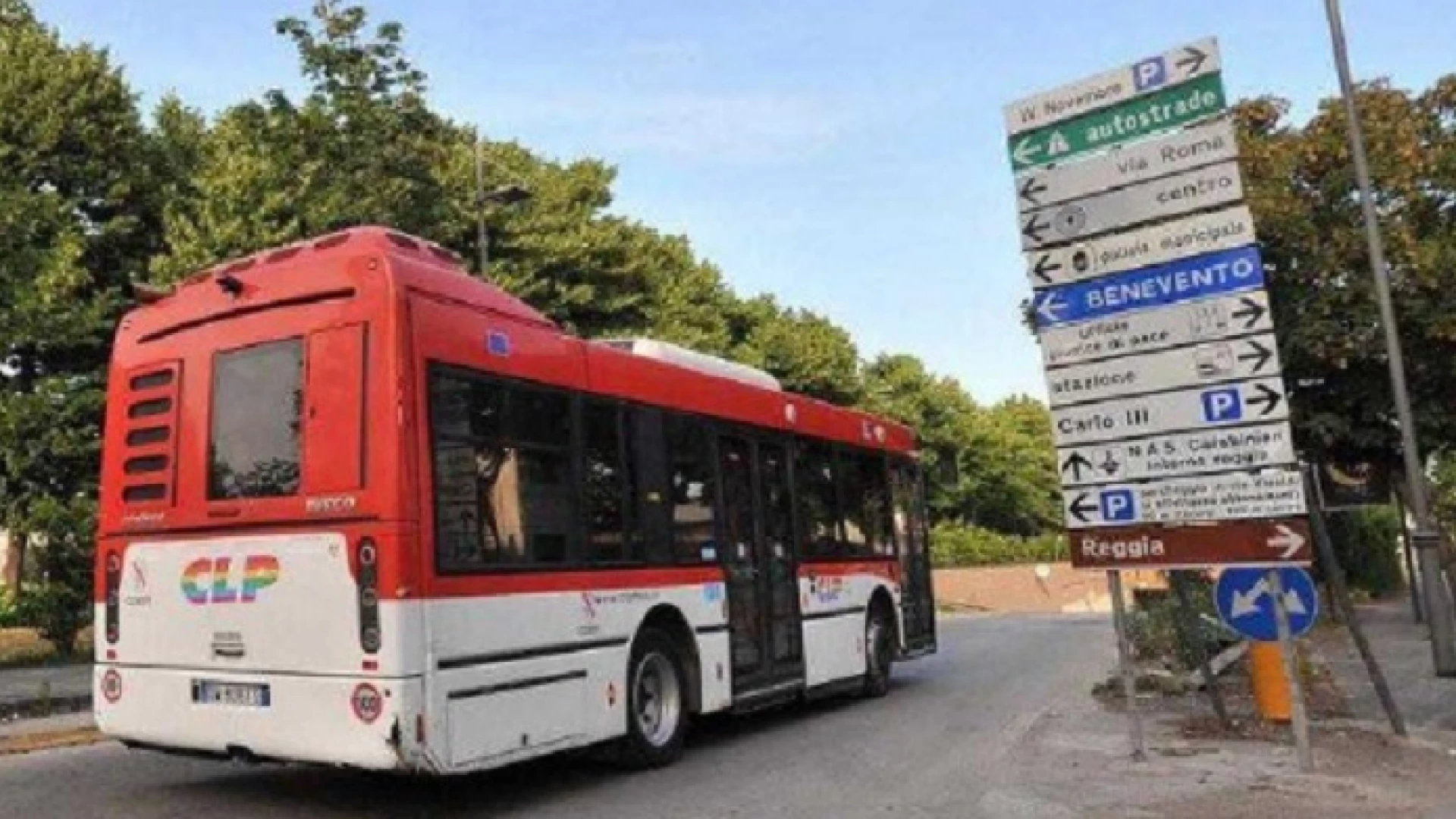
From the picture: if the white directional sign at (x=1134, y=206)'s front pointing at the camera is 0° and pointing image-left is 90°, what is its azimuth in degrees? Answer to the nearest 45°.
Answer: approximately 0°

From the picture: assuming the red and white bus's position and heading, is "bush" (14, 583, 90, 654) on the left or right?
on its left

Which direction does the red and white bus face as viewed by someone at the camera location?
facing away from the viewer and to the right of the viewer

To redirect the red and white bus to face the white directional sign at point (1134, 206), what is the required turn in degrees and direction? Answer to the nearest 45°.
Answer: approximately 45° to its right

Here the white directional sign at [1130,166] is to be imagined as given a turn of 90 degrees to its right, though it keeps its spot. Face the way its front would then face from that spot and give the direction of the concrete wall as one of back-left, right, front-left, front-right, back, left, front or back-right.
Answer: right

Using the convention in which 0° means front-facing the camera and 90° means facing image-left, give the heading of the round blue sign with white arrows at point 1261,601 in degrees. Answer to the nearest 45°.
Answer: approximately 0°

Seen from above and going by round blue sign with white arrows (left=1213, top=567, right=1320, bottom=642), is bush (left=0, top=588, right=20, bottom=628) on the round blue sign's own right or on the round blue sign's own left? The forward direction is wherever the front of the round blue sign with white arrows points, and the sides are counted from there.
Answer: on the round blue sign's own right

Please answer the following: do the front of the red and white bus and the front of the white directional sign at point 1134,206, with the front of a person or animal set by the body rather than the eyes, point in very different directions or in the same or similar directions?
very different directions

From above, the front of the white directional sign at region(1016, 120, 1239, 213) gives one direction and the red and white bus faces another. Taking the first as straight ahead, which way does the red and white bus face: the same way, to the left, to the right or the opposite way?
the opposite way

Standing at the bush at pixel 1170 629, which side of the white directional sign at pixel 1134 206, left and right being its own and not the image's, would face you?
back
